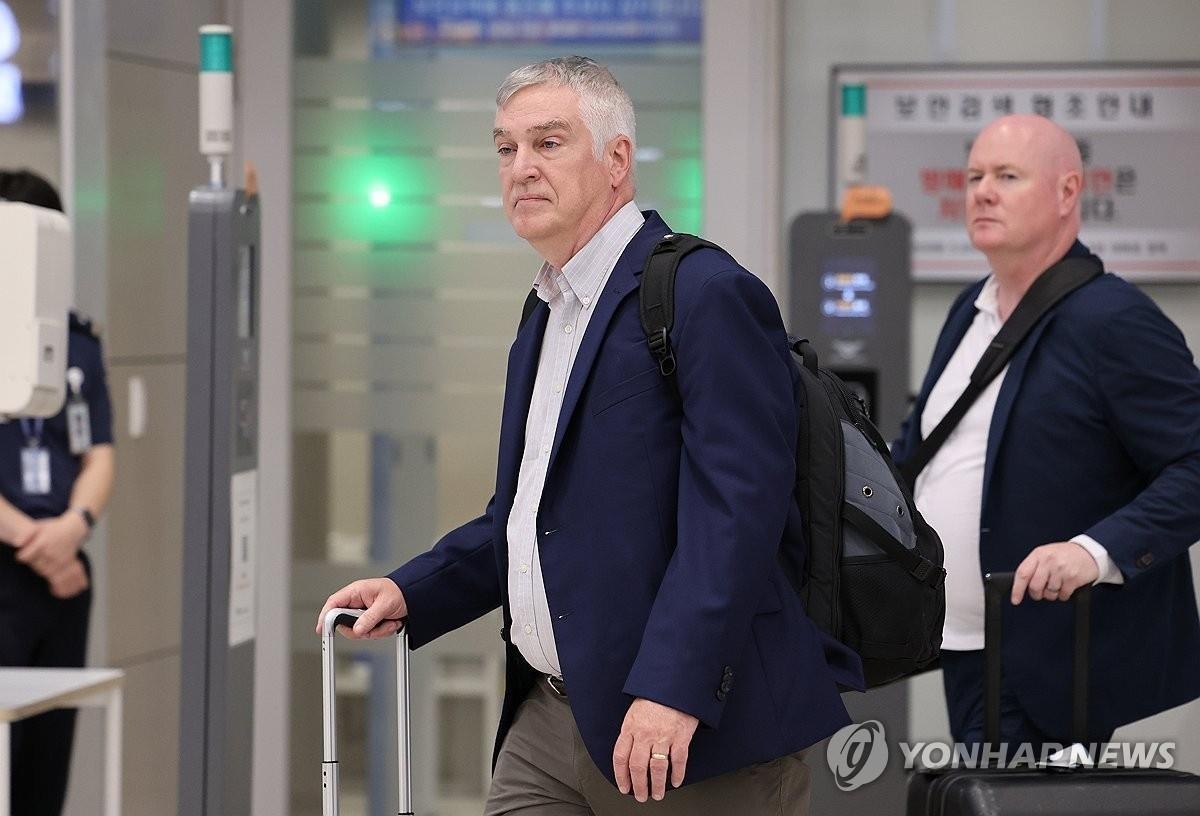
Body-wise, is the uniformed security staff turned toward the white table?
yes

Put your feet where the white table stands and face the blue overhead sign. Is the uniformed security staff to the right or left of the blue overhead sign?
left

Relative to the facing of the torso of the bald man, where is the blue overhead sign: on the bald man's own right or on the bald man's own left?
on the bald man's own right

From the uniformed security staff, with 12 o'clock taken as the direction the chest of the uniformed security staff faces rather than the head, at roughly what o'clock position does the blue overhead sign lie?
The blue overhead sign is roughly at 8 o'clock from the uniformed security staff.

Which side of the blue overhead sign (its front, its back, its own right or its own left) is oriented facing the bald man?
front

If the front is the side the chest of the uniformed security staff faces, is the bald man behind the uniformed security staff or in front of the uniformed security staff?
in front

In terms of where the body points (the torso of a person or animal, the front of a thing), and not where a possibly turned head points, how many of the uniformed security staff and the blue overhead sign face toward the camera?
2

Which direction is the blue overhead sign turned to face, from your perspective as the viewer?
facing the viewer

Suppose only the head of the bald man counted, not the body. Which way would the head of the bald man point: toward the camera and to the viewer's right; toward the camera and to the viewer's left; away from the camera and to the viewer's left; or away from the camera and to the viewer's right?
toward the camera and to the viewer's left

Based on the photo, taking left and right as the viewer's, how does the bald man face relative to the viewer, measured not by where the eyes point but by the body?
facing the viewer and to the left of the viewer

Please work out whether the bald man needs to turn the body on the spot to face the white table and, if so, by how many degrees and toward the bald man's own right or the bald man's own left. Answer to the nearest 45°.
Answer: approximately 45° to the bald man's own right

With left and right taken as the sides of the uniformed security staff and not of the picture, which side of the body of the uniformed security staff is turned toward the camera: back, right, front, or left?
front
